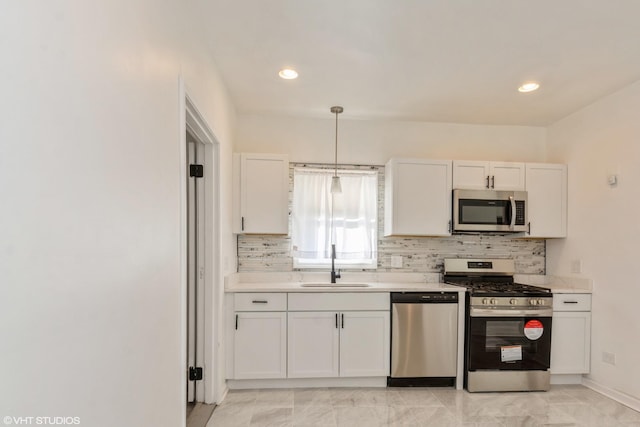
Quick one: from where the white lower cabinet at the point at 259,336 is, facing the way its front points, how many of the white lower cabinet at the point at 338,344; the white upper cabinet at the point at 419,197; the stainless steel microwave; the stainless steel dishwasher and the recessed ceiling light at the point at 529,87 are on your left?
5

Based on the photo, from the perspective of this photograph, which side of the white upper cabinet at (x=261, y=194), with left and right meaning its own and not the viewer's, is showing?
front

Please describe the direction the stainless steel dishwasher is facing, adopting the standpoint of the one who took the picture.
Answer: facing the viewer

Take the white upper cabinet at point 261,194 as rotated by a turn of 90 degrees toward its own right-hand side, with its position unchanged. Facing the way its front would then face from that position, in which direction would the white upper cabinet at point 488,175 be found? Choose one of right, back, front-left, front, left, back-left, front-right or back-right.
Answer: back

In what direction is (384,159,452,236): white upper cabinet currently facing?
toward the camera

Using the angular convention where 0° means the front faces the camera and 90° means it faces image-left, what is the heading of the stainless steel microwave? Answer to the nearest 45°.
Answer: approximately 0°

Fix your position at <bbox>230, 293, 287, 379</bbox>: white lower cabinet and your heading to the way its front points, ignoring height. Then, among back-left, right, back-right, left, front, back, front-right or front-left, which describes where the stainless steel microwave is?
left

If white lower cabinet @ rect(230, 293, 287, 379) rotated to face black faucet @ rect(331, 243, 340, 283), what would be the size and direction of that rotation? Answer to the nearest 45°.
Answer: approximately 135° to its left
